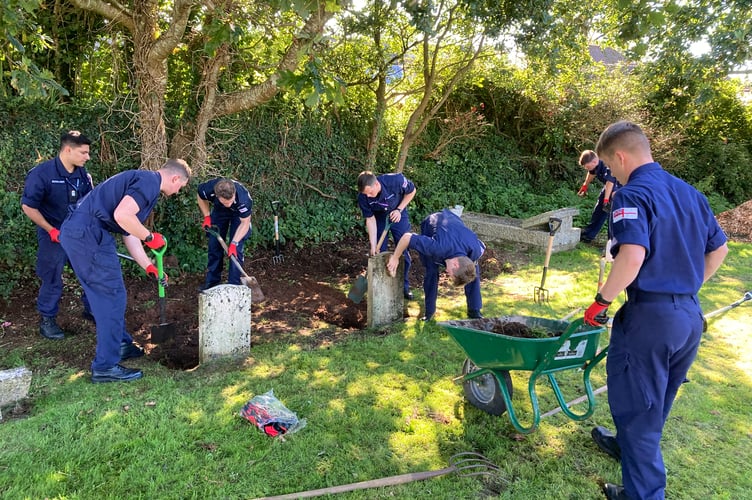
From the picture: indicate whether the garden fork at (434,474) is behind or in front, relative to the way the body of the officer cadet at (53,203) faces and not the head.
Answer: in front

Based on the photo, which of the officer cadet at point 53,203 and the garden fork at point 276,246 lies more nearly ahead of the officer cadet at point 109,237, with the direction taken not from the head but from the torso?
the garden fork

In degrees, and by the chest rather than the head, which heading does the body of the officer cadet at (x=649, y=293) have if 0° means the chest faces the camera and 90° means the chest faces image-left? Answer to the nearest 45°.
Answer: approximately 135°

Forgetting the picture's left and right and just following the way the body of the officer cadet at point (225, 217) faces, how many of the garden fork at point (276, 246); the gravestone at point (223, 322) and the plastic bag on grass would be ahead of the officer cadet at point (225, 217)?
2

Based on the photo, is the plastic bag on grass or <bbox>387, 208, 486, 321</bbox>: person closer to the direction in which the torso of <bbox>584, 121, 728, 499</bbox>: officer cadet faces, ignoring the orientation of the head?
the person

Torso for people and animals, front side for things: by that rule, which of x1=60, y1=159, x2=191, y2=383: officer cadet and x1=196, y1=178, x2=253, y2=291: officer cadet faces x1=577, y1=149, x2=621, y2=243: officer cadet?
x1=60, y1=159, x2=191, y2=383: officer cadet

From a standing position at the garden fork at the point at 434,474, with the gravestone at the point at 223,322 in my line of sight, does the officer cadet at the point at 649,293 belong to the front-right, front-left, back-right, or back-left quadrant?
back-right

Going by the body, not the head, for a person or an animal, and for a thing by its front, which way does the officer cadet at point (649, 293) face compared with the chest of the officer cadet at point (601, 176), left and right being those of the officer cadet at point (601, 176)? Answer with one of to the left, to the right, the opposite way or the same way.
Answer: to the right

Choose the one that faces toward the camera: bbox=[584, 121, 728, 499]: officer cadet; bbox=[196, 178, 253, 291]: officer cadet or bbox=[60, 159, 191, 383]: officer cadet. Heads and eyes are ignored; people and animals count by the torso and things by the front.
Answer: bbox=[196, 178, 253, 291]: officer cadet

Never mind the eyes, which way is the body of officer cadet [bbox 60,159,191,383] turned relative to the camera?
to the viewer's right

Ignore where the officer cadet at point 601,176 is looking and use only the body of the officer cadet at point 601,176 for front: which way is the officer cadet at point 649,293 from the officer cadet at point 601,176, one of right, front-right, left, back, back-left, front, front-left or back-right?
front-left

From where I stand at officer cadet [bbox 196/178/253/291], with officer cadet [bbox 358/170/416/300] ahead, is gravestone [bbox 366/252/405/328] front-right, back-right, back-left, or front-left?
front-right

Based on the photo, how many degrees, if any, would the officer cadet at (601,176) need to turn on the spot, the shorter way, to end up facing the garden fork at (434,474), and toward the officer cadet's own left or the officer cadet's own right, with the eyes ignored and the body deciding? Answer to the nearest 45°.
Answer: approximately 45° to the officer cadet's own left

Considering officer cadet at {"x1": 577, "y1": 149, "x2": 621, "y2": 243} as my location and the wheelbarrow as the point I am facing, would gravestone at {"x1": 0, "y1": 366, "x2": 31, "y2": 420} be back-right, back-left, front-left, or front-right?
front-right

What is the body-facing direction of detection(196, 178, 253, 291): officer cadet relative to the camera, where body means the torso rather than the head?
toward the camera

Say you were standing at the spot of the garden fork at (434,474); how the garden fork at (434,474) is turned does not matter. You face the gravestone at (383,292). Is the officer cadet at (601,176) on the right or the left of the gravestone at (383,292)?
right

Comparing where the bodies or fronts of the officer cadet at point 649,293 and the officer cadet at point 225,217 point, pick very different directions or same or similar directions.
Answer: very different directions

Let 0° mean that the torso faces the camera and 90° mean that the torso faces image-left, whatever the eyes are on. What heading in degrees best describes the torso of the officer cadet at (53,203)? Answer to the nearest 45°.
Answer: approximately 315°

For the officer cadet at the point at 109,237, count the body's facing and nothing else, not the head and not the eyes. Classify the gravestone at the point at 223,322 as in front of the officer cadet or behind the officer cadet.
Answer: in front
